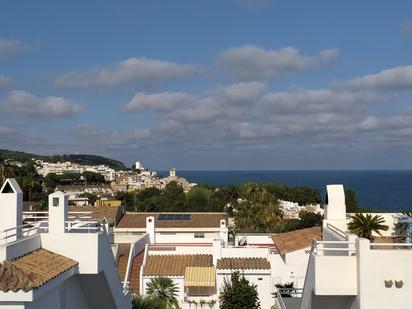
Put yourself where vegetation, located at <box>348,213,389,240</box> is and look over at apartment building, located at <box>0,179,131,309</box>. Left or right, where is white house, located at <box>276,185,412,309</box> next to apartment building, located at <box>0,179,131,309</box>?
left

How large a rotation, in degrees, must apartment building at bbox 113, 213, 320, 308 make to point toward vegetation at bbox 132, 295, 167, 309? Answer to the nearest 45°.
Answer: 0° — it already faces it

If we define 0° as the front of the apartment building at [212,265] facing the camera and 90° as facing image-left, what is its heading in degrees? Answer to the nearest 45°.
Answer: approximately 0°
